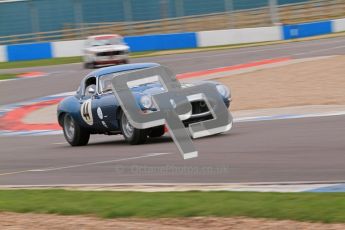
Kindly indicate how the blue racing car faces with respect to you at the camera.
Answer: facing the viewer and to the right of the viewer

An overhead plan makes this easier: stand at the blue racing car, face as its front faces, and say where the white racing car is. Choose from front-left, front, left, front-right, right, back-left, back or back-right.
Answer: back-left

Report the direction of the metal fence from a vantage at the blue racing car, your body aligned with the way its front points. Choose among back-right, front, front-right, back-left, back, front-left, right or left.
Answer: back-left
